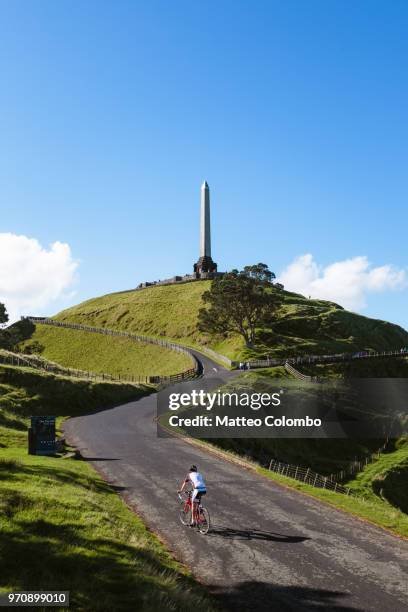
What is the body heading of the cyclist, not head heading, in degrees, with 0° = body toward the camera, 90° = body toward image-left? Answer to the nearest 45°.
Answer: approximately 135°

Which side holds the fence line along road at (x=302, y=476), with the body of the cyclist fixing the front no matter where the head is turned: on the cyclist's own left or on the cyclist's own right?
on the cyclist's own right

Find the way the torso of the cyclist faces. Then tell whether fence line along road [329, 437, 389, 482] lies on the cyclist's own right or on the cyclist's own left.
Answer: on the cyclist's own right
